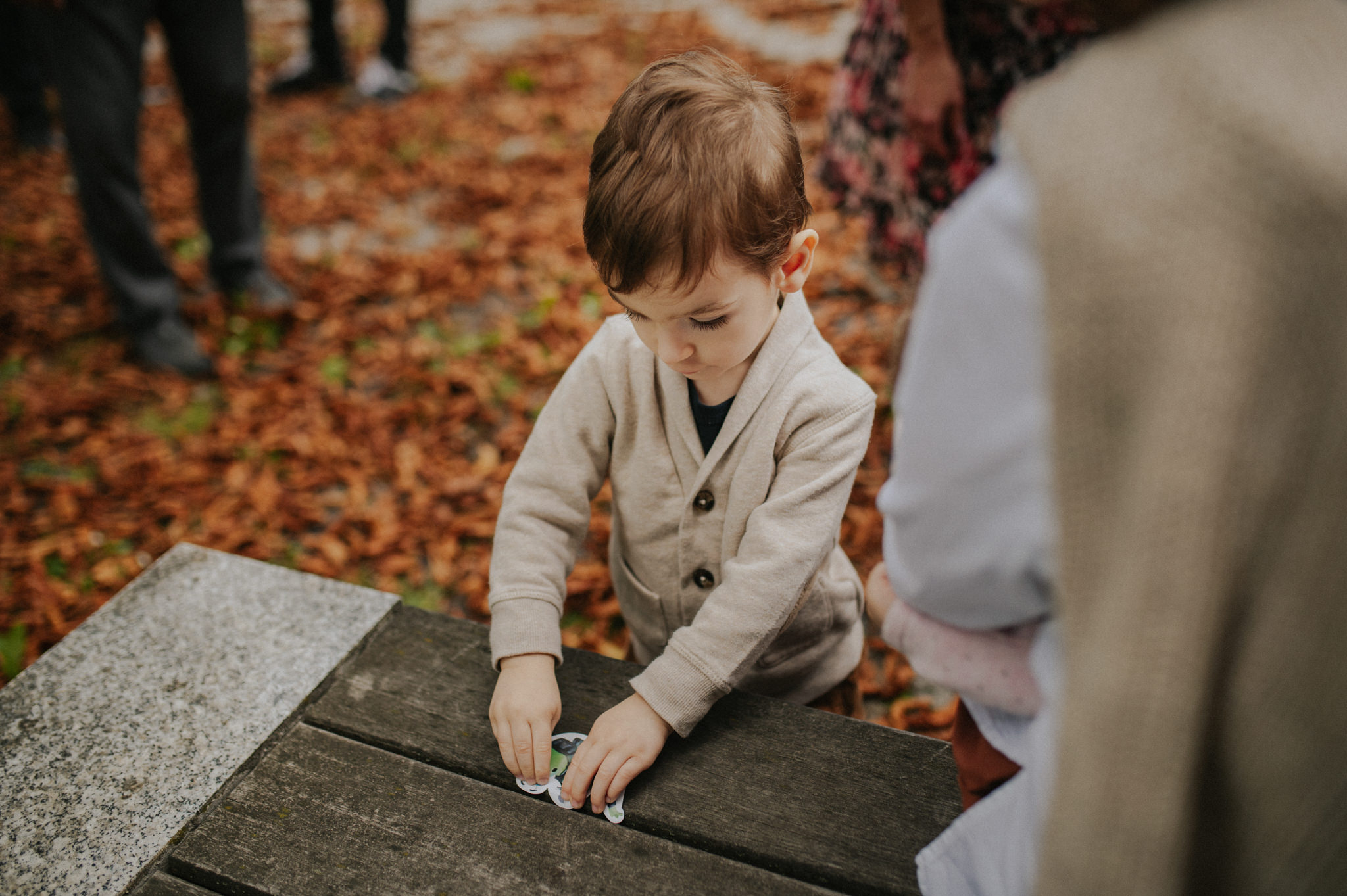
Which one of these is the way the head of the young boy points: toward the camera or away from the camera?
toward the camera

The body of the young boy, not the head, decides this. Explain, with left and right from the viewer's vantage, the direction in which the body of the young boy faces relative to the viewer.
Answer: facing the viewer and to the left of the viewer
